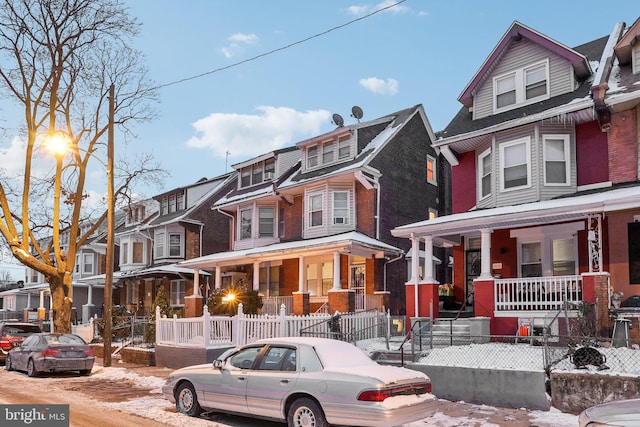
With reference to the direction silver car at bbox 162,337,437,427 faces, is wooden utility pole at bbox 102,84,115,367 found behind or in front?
in front

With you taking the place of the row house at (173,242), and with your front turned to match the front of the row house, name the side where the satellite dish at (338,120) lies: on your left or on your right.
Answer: on your left

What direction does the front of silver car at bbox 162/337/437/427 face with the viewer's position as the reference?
facing away from the viewer and to the left of the viewer

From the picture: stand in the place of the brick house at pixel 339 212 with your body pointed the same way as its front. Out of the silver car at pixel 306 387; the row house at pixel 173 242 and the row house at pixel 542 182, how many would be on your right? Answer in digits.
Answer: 1

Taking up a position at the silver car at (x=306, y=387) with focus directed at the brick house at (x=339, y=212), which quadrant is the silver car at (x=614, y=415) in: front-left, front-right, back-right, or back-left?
back-right

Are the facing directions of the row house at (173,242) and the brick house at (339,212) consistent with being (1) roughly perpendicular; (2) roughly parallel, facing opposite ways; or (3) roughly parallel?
roughly parallel

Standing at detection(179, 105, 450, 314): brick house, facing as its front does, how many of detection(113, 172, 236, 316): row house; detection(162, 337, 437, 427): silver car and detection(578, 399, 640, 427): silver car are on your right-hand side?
1

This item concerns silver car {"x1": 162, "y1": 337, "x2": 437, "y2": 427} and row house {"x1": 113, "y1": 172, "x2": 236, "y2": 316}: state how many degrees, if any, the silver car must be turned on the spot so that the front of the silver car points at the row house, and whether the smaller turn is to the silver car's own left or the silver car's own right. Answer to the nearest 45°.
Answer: approximately 45° to the silver car's own right

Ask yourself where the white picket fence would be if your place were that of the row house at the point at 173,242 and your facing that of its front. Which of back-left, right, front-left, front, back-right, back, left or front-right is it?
front-left

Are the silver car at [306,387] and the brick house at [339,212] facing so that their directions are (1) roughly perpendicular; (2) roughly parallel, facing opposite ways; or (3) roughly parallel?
roughly perpendicular

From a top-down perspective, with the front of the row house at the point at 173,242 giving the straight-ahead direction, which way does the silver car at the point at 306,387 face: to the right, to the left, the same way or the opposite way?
to the right

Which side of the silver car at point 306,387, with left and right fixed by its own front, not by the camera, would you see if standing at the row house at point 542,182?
right

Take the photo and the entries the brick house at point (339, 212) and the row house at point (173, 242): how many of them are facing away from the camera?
0

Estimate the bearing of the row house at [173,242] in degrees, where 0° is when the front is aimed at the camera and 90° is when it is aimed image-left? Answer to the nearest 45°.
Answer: approximately 45°

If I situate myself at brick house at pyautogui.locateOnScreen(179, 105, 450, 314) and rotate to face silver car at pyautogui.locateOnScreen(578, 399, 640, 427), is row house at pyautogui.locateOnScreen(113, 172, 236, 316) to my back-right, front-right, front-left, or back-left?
back-right

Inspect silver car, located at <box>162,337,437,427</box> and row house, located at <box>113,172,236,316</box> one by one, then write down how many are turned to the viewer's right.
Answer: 0

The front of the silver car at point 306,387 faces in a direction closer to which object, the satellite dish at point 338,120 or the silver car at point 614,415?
the satellite dish

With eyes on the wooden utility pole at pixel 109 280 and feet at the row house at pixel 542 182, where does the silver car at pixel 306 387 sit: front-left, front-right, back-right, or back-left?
front-left
